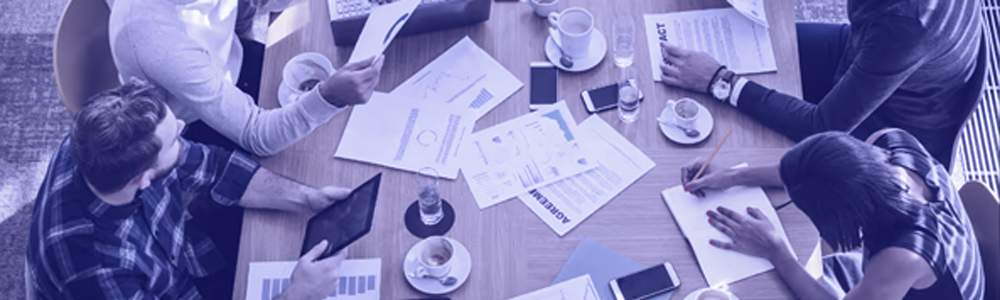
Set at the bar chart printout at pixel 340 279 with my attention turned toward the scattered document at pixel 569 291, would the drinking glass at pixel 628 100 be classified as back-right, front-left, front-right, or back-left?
front-left

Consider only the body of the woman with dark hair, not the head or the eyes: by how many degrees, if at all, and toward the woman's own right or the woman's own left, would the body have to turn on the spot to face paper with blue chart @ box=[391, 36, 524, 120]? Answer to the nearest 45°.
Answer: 0° — they already face it

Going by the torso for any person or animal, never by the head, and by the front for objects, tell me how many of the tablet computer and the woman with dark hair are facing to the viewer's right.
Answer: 0

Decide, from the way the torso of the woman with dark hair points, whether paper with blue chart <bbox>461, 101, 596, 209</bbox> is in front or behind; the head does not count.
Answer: in front

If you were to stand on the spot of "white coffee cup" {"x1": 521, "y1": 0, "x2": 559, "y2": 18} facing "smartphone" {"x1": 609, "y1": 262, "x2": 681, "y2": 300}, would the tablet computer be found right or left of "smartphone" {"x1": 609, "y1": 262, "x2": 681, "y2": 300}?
right

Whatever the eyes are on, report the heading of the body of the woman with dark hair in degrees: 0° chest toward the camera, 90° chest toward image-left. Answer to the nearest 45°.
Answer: approximately 90°

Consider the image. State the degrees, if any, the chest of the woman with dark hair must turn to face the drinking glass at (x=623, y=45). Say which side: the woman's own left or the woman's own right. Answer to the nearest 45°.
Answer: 0° — they already face it

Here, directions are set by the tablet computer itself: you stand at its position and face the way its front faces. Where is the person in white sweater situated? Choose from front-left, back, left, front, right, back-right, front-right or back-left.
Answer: right

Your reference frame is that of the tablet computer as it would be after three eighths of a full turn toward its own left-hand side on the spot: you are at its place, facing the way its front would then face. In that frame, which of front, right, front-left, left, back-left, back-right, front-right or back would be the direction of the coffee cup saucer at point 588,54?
front-left

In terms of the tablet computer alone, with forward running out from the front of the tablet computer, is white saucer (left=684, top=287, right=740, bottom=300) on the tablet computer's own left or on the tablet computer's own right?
on the tablet computer's own left

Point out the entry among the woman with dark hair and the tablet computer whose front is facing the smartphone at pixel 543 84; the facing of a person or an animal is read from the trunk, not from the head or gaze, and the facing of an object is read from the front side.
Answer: the woman with dark hair

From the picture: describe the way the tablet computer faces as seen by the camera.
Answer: facing the viewer and to the left of the viewer

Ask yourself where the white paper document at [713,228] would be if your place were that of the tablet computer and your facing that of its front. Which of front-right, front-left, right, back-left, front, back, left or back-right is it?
back-left

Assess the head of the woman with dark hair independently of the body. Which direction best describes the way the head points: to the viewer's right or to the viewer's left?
to the viewer's left

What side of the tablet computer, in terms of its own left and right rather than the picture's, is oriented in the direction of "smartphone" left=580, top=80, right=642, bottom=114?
back
